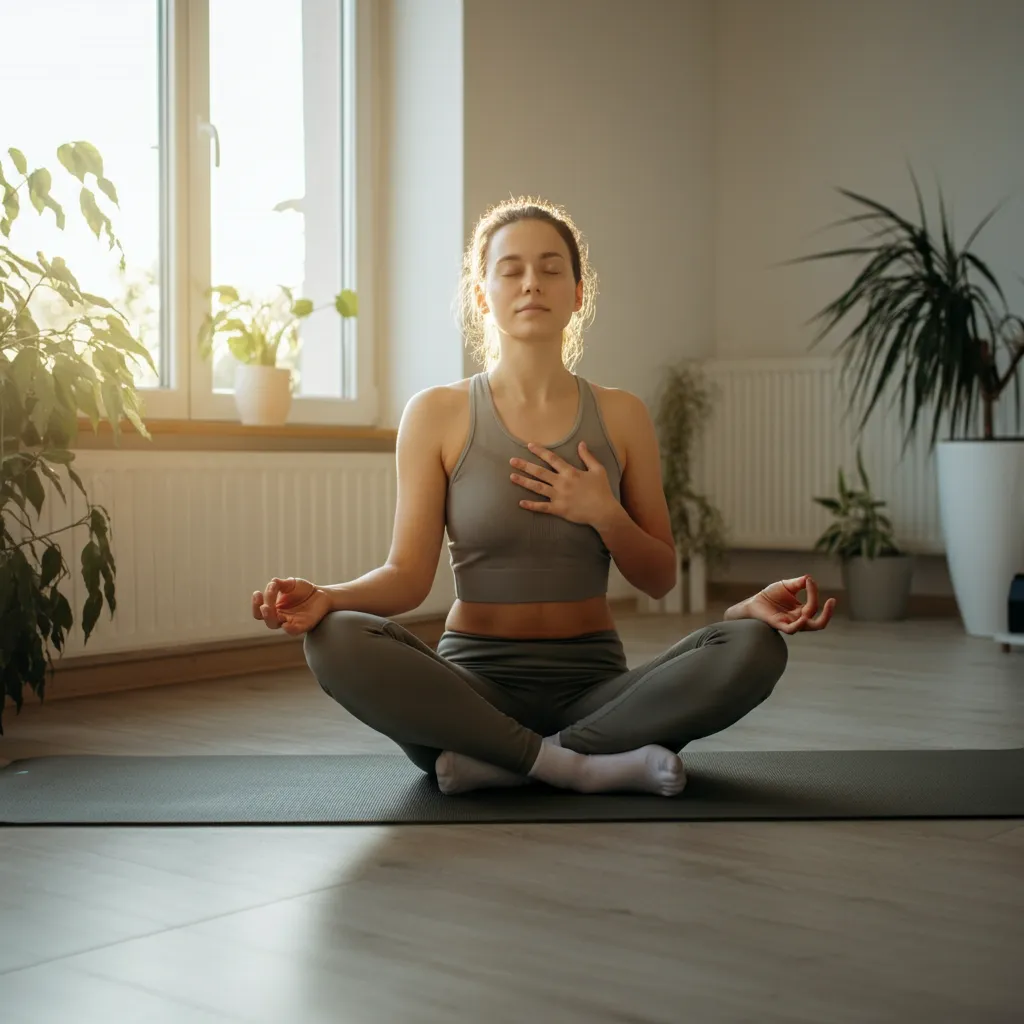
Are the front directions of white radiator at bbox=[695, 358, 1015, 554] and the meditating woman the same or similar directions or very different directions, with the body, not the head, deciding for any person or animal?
same or similar directions

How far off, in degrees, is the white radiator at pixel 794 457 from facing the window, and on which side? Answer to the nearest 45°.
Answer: approximately 45° to its right

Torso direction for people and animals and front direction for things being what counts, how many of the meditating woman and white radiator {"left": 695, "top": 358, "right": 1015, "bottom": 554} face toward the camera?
2

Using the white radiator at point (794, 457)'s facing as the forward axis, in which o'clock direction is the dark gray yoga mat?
The dark gray yoga mat is roughly at 12 o'clock from the white radiator.

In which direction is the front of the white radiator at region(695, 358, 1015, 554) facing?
toward the camera

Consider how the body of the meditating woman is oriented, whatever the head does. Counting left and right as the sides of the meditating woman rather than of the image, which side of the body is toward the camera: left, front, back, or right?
front

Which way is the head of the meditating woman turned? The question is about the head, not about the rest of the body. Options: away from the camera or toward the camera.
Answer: toward the camera
